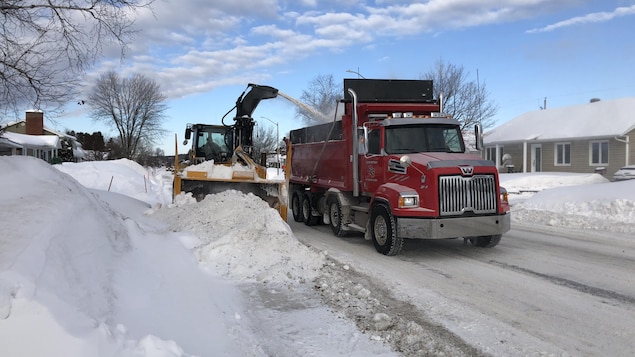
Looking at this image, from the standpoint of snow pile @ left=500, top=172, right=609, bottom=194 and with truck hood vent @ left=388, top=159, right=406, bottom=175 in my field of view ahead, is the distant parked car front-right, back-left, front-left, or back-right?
back-left

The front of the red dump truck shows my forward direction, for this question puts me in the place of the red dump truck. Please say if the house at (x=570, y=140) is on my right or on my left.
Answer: on my left

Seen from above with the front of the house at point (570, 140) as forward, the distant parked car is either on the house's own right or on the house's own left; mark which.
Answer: on the house's own left

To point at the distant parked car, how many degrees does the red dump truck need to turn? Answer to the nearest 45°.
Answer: approximately 90° to its left

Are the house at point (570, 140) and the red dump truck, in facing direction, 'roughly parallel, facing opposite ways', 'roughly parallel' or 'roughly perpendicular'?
roughly perpendicular

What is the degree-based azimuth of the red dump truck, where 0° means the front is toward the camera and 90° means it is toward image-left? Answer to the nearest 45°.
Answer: approximately 315°

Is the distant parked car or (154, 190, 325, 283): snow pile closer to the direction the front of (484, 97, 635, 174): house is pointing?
the snow pile

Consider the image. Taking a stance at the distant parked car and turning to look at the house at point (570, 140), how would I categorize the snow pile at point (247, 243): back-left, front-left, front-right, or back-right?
back-left

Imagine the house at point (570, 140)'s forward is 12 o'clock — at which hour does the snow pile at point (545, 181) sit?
The snow pile is roughly at 11 o'clock from the house.

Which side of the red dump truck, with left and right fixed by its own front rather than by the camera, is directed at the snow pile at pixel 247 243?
right

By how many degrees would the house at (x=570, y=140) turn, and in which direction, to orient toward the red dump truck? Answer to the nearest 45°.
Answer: approximately 45° to its left

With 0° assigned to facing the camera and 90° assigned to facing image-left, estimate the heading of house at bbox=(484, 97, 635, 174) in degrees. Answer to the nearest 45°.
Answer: approximately 45°
